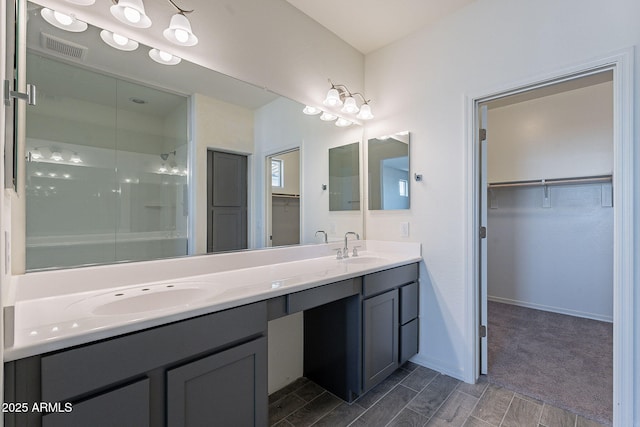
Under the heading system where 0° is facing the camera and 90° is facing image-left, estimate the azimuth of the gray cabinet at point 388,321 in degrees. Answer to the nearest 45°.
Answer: approximately 315°

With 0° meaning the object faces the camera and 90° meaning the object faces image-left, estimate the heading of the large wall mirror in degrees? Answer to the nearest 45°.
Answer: approximately 315°

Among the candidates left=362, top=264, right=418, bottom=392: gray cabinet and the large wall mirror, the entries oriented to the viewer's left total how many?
0

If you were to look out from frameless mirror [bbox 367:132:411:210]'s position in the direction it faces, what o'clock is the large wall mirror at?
The large wall mirror is roughly at 12 o'clock from the frameless mirror.

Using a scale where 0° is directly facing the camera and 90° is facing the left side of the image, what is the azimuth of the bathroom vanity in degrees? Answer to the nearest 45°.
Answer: approximately 315°

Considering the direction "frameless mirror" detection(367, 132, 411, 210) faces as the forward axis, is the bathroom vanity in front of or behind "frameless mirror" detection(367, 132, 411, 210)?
in front
